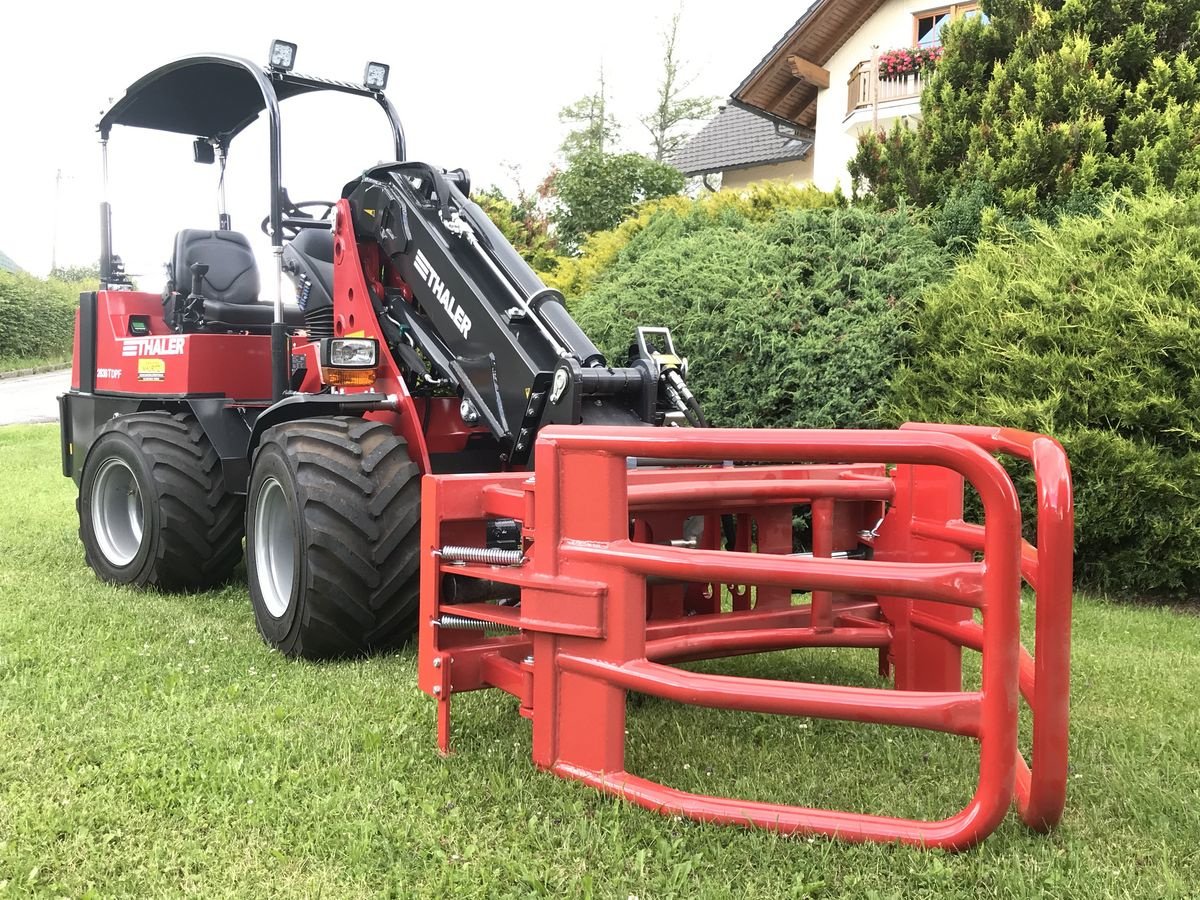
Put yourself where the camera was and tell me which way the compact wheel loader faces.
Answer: facing the viewer and to the right of the viewer

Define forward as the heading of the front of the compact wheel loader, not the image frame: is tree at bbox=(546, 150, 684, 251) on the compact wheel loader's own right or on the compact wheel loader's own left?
on the compact wheel loader's own left

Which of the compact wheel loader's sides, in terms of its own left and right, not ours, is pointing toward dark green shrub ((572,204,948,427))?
left

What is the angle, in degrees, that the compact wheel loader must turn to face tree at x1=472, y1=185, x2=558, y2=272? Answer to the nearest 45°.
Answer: approximately 135° to its left

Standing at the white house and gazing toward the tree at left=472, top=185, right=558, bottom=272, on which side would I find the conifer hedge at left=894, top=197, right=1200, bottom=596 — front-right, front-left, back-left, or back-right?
front-left

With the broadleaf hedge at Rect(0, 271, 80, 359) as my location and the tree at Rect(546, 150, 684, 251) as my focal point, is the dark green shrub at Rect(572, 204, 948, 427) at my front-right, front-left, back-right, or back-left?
front-right

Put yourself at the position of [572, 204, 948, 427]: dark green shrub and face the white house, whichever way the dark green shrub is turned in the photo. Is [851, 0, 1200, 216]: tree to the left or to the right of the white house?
right

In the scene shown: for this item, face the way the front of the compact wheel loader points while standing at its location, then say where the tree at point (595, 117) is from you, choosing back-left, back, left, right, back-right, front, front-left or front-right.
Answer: back-left

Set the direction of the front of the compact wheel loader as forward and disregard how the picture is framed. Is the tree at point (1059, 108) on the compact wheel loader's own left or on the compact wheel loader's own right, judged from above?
on the compact wheel loader's own left

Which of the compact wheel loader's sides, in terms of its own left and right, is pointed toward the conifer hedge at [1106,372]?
left

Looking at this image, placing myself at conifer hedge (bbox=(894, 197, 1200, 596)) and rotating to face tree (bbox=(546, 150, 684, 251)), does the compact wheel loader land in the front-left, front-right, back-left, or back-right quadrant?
back-left
